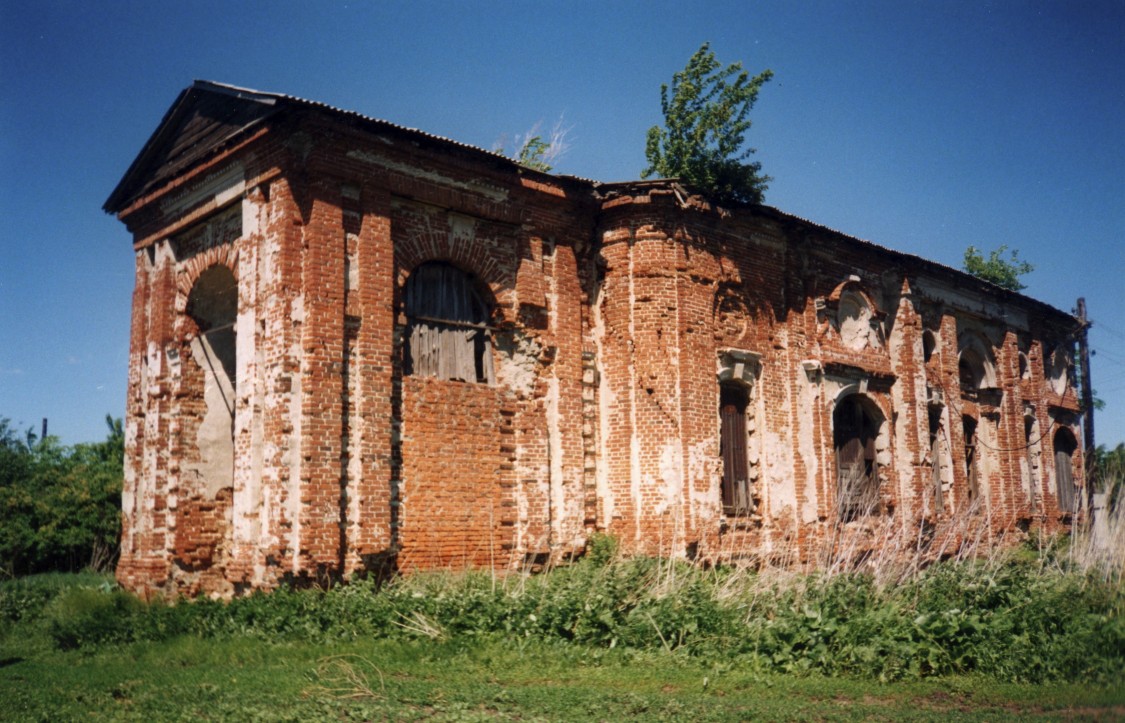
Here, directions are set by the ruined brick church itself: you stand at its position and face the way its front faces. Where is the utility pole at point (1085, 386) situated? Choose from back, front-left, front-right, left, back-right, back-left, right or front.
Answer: back

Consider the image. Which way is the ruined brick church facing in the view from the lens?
facing the viewer and to the left of the viewer

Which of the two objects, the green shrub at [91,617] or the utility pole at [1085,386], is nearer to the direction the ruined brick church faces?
the green shrub
